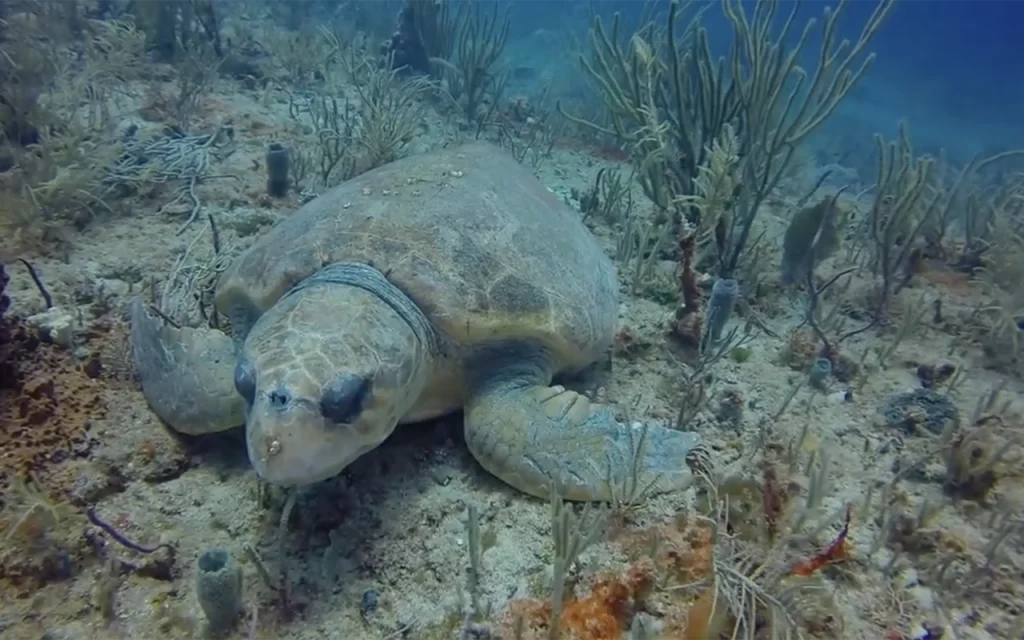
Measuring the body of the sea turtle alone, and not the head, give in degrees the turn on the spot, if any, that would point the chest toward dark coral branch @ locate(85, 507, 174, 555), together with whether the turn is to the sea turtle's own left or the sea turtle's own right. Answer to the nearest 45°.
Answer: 0° — it already faces it

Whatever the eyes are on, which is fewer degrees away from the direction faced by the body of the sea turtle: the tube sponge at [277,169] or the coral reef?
the coral reef

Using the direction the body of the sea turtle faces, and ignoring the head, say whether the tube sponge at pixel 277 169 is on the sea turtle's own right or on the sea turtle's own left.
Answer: on the sea turtle's own right

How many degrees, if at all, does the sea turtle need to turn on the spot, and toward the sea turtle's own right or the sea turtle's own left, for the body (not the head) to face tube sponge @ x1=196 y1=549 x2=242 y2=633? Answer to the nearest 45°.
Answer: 0° — it already faces it

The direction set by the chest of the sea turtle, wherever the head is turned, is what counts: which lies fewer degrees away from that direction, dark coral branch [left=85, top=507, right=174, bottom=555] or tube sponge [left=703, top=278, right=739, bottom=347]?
the dark coral branch

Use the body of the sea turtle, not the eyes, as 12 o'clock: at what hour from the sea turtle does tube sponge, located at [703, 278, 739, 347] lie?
The tube sponge is roughly at 7 o'clock from the sea turtle.

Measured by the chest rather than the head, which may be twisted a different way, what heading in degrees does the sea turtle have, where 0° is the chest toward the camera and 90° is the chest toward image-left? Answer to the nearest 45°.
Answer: approximately 45°
